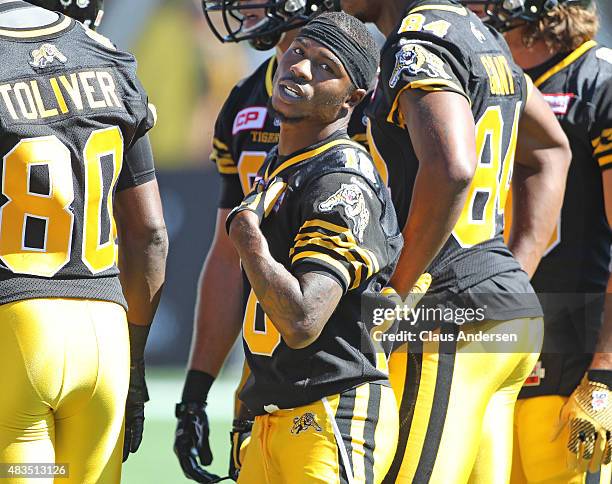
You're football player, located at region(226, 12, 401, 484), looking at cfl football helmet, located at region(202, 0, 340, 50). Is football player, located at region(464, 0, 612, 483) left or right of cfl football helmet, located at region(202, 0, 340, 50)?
right

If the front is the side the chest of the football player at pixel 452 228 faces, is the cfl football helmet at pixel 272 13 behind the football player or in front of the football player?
in front

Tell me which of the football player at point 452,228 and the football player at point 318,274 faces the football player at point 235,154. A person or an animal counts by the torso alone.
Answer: the football player at point 452,228

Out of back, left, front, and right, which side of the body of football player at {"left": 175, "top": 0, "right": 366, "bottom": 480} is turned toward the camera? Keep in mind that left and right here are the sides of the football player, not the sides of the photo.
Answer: front

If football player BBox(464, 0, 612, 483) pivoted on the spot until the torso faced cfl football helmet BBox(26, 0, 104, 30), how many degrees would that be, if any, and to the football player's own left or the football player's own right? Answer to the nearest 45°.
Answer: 0° — they already face it

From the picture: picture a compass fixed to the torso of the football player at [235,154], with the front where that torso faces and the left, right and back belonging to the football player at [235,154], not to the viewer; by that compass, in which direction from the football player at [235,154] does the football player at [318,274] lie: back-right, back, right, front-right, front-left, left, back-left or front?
front

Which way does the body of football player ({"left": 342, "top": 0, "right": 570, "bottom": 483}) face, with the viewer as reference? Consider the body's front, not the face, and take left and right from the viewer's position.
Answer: facing away from the viewer and to the left of the viewer

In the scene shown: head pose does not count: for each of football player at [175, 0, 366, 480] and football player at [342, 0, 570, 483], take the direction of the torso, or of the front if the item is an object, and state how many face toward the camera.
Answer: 1

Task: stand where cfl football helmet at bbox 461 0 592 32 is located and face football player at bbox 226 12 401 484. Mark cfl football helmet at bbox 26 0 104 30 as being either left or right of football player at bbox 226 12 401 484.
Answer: right

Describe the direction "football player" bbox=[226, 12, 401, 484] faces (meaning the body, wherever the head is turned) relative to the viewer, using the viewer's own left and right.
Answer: facing the viewer and to the left of the viewer

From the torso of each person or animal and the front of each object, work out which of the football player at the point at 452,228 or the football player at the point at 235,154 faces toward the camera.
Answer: the football player at the point at 235,154

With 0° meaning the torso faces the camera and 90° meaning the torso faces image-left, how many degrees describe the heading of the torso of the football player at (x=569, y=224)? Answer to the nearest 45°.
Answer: approximately 45°
